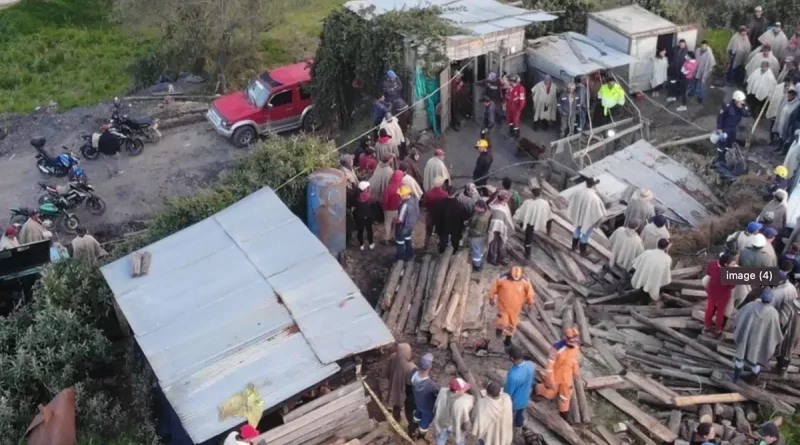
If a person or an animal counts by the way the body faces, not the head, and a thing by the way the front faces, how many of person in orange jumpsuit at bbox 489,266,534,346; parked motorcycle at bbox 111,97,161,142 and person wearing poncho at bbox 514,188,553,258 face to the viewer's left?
1

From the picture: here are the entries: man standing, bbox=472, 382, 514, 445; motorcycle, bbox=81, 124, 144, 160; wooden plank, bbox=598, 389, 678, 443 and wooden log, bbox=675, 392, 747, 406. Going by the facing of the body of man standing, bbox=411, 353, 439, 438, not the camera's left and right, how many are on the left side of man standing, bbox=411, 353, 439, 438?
1

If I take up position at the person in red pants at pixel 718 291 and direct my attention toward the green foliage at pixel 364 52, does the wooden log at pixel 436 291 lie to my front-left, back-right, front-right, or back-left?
front-left

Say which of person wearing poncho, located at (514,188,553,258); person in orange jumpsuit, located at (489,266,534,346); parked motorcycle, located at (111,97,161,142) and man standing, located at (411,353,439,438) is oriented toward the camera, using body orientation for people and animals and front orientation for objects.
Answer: the person in orange jumpsuit

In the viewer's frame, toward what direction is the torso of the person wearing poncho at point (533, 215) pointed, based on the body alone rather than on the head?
away from the camera

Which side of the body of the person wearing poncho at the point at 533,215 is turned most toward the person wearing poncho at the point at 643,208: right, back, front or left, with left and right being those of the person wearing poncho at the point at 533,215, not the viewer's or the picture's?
right

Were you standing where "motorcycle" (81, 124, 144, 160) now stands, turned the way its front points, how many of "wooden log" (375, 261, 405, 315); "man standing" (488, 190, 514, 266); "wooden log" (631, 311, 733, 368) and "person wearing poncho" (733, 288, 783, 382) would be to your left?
0

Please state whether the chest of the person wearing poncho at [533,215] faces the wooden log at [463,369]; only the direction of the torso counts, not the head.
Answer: no

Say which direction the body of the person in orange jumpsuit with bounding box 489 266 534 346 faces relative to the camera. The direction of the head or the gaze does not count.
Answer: toward the camera

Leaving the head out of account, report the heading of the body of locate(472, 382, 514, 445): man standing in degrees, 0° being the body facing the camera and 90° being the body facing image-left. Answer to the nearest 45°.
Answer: approximately 180°

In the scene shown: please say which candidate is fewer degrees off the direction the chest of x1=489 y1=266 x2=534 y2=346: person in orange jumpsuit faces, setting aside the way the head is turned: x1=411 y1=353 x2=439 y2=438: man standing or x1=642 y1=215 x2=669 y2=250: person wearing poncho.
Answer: the man standing

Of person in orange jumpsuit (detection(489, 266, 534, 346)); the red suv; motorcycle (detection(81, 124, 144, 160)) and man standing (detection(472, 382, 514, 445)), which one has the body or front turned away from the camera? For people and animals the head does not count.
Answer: the man standing

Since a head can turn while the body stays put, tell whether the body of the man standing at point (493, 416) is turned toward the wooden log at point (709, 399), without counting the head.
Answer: no

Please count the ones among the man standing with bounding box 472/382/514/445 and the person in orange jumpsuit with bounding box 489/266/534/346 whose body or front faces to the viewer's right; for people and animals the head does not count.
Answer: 0
